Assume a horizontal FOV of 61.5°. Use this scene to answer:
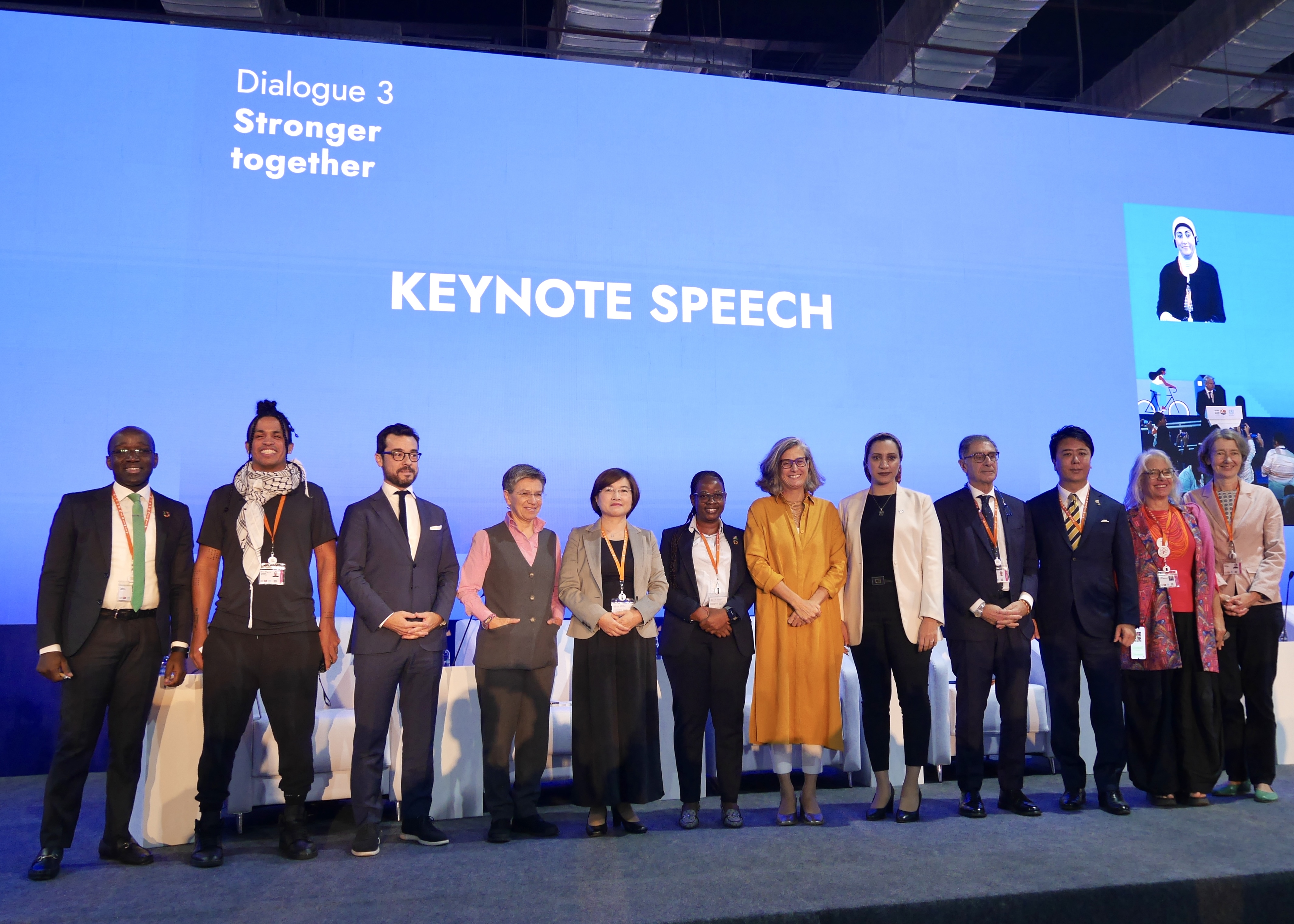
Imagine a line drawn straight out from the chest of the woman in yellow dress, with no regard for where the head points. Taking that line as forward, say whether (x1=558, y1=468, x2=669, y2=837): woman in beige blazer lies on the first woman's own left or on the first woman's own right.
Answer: on the first woman's own right

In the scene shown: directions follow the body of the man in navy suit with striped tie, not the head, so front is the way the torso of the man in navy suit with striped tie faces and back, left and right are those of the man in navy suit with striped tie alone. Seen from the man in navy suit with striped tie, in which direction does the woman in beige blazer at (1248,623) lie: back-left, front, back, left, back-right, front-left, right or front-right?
back-left

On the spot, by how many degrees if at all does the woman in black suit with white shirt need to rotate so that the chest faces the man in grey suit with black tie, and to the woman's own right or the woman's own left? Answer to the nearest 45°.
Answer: approximately 90° to the woman's own right

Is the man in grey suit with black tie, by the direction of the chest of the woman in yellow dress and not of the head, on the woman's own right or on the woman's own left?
on the woman's own right

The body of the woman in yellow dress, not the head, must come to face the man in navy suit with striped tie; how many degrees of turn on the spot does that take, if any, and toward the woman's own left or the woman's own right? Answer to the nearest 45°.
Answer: approximately 90° to the woman's own left

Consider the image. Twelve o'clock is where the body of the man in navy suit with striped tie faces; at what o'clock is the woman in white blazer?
The woman in white blazer is roughly at 2 o'clock from the man in navy suit with striped tie.
